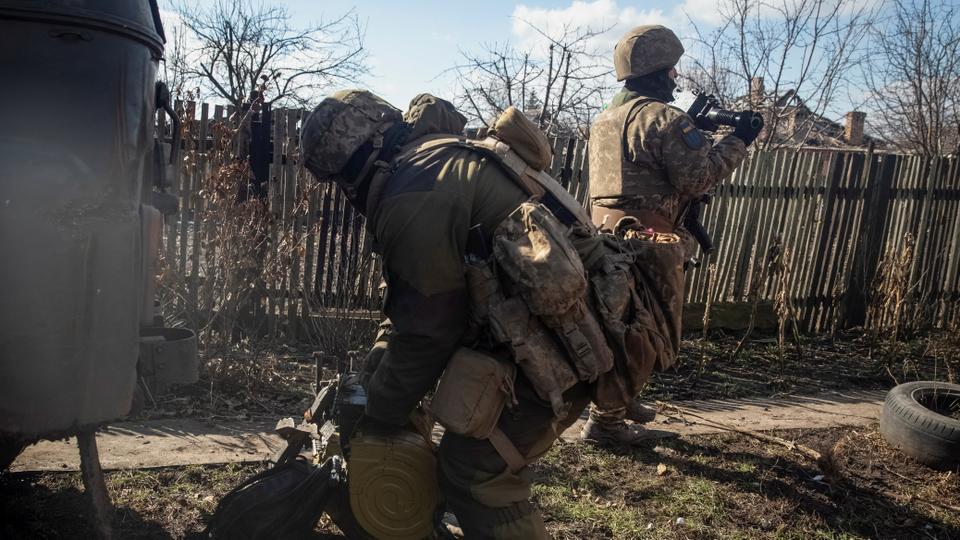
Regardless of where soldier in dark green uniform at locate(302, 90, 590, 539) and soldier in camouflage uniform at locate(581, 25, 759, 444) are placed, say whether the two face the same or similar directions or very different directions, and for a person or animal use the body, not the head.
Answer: very different directions

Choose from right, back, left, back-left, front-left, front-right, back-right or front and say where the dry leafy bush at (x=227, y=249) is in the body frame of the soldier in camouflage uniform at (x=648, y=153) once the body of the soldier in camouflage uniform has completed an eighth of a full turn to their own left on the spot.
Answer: left

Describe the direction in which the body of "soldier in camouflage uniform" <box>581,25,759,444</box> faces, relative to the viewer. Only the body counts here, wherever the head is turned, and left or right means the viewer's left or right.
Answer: facing away from the viewer and to the right of the viewer

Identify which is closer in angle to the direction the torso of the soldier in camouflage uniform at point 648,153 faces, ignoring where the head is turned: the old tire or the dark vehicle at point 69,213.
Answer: the old tire

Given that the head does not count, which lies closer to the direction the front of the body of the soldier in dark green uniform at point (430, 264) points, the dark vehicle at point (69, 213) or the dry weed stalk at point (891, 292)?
the dark vehicle

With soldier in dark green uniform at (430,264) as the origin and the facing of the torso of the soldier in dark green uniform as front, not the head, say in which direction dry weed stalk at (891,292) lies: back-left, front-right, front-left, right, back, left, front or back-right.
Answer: back-right

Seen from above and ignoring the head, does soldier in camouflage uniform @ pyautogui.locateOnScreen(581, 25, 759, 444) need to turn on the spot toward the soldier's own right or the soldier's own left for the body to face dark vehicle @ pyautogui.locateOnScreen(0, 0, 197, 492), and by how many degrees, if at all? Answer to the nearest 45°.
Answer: approximately 180°

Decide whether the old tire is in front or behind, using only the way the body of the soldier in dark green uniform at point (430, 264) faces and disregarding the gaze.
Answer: behind

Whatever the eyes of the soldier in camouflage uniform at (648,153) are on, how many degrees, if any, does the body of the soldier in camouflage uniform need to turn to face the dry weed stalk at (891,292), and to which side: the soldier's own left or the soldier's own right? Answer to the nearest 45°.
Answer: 0° — they already face it

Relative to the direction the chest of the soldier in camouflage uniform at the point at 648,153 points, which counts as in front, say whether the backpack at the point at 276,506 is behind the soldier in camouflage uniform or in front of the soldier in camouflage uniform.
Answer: behind

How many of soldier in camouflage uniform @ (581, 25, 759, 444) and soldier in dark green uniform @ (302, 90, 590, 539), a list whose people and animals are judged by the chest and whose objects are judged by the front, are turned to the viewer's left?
1

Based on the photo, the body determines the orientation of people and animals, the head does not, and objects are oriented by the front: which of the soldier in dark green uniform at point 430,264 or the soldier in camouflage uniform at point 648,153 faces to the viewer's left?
the soldier in dark green uniform at point 430,264

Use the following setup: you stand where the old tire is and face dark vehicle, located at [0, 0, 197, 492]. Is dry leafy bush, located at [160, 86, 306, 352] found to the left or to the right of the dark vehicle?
right

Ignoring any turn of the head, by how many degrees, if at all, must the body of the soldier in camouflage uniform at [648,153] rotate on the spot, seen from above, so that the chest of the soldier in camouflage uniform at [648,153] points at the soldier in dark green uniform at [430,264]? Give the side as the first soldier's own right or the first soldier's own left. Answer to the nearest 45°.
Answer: approximately 135° to the first soldier's own right

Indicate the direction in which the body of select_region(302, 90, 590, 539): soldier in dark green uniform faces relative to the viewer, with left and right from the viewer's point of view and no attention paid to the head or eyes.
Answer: facing to the left of the viewer

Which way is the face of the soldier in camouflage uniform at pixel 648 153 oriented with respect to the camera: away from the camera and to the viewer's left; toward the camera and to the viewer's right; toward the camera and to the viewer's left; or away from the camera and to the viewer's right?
away from the camera and to the viewer's right

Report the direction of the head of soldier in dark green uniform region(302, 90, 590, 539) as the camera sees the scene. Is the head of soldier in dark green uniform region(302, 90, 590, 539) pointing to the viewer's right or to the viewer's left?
to the viewer's left
